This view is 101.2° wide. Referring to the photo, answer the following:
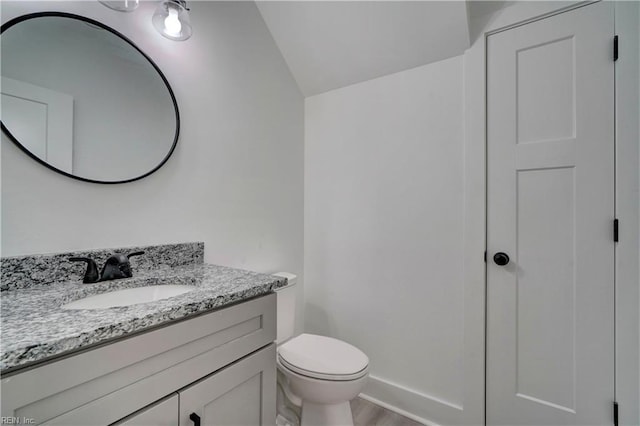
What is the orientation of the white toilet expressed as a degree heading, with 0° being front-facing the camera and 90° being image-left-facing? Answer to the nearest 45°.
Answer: approximately 315°

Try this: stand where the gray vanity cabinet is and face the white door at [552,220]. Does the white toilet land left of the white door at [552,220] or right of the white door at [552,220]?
left

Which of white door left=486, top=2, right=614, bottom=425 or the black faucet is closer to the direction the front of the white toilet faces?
the white door

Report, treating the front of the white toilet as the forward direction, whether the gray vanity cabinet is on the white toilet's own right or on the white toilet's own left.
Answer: on the white toilet's own right

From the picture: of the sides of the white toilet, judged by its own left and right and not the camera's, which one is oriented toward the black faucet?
right

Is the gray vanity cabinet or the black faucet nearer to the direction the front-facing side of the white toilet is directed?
the gray vanity cabinet

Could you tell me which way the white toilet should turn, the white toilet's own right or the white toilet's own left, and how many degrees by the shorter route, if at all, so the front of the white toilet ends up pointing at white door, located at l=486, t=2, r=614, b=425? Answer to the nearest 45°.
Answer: approximately 45° to the white toilet's own left
